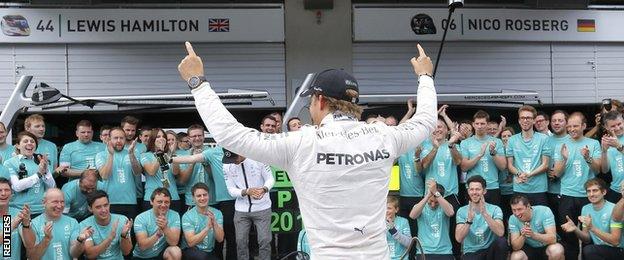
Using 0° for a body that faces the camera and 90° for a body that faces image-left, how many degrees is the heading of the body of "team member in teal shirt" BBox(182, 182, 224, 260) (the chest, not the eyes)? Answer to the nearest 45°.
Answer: approximately 315°

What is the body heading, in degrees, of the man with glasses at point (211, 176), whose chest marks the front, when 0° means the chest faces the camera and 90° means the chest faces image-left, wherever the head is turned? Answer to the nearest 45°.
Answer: approximately 45°

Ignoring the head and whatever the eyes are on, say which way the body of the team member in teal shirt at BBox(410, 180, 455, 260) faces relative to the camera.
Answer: toward the camera

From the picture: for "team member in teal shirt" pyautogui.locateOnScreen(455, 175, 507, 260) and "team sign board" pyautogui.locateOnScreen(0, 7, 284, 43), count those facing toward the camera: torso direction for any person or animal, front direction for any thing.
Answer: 2

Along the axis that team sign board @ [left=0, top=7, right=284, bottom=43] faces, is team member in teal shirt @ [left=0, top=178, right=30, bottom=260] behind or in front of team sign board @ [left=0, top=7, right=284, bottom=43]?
in front

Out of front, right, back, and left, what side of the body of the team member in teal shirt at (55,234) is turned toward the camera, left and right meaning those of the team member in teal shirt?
front

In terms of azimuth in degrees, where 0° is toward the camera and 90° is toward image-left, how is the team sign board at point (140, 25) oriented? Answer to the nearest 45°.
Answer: approximately 0°

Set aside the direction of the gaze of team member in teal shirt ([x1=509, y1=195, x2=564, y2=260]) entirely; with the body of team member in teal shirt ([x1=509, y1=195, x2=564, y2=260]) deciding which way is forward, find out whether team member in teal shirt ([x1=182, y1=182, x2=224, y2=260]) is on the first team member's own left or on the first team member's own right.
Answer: on the first team member's own right
